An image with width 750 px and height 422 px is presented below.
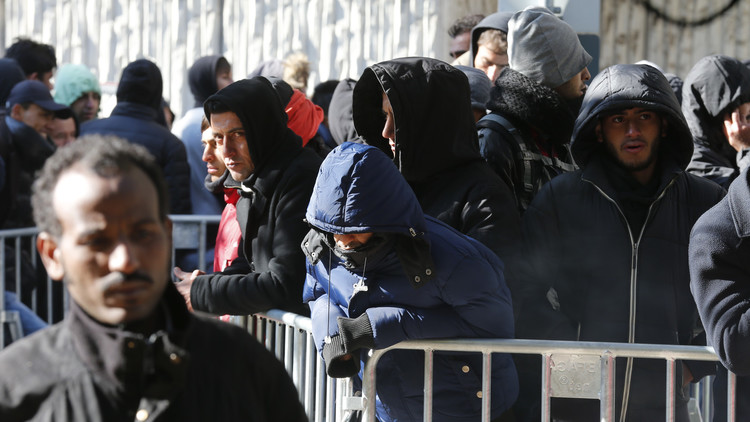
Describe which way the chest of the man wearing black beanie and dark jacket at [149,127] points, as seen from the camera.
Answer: away from the camera

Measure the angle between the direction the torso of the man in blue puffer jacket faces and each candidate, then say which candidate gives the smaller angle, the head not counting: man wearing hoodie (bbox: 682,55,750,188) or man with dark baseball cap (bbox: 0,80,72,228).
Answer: the man with dark baseball cap

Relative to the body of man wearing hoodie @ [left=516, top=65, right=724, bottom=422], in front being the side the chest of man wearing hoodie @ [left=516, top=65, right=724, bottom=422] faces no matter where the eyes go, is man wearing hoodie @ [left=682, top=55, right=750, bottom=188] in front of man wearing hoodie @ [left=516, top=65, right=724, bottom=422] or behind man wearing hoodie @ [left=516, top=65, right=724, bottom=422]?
behind

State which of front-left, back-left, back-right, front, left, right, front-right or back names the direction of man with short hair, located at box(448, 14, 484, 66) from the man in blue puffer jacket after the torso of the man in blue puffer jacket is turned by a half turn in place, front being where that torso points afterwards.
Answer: front-left

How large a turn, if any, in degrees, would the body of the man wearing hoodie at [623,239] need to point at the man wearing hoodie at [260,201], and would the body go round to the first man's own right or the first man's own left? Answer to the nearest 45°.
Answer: approximately 90° to the first man's own right

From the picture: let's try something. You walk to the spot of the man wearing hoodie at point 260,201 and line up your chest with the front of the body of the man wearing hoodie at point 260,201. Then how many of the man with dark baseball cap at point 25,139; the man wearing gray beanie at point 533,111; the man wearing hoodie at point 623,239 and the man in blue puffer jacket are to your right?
1

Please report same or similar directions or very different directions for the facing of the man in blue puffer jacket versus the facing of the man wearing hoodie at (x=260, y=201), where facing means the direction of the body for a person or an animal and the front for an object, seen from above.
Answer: same or similar directions

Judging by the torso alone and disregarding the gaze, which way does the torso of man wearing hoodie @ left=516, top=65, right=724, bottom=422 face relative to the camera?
toward the camera

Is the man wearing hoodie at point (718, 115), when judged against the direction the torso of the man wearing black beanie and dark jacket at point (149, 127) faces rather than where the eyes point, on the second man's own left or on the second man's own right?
on the second man's own right

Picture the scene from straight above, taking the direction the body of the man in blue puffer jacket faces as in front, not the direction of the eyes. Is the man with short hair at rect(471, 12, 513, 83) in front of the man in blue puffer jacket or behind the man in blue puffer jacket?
behind

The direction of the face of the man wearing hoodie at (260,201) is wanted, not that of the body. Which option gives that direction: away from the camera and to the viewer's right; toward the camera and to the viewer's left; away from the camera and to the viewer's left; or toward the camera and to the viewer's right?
toward the camera and to the viewer's left

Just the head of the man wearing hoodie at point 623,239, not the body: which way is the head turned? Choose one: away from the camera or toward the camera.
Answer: toward the camera

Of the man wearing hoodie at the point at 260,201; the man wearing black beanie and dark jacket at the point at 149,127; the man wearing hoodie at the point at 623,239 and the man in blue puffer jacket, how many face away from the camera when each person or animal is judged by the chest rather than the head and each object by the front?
1
